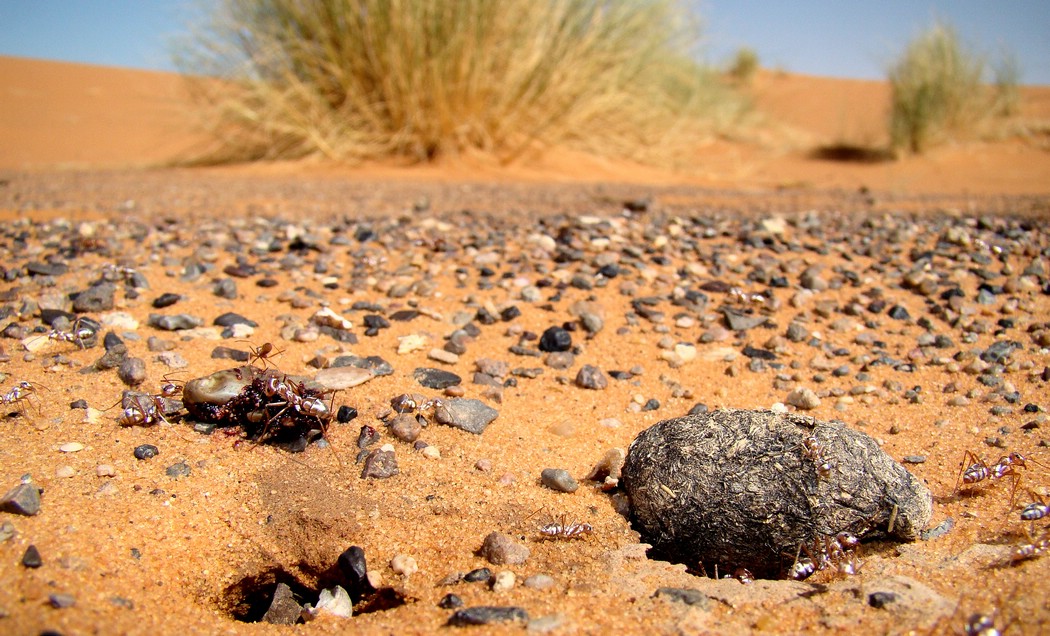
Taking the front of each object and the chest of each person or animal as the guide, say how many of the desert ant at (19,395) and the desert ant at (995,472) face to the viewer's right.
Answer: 2

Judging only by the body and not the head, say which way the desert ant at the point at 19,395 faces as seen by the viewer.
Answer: to the viewer's right

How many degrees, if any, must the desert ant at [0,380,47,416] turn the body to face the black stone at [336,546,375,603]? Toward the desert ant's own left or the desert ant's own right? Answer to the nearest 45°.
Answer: approximately 45° to the desert ant's own right

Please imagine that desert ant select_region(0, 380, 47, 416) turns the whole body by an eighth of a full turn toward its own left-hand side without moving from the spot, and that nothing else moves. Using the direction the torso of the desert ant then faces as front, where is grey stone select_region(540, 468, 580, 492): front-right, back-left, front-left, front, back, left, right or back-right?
right

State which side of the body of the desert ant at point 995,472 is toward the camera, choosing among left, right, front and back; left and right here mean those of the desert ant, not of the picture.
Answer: right

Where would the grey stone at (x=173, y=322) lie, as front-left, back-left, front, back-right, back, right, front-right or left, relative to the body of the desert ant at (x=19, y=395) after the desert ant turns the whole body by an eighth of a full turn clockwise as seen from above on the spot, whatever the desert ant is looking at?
left

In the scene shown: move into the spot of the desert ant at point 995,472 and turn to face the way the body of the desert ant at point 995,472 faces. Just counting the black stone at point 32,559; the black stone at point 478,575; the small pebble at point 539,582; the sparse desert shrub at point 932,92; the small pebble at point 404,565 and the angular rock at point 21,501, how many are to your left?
1

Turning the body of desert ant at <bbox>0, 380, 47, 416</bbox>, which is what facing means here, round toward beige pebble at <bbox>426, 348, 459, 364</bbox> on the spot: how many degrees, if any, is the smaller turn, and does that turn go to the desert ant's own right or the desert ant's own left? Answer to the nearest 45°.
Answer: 0° — it already faces it

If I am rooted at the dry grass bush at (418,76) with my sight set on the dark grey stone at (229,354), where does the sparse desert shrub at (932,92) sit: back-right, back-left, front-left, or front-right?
back-left

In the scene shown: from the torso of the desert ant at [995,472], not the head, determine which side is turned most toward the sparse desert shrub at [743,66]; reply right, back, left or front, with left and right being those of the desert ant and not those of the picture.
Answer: left

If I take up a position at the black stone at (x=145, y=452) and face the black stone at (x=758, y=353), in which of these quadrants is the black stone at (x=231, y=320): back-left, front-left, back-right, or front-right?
front-left

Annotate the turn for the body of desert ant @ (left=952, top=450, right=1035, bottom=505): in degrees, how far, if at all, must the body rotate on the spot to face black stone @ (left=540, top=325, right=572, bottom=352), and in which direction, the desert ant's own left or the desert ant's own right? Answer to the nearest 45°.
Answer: approximately 180°
